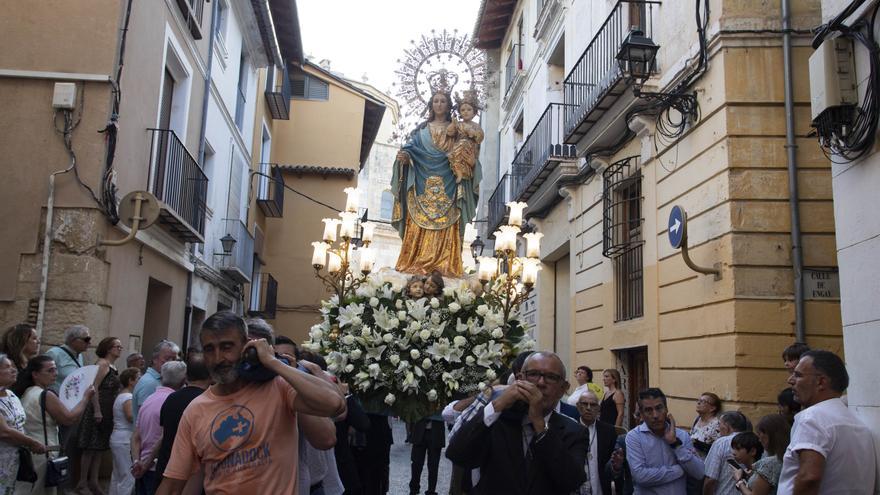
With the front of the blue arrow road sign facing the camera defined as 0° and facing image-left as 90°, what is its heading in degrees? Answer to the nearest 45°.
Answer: approximately 45°

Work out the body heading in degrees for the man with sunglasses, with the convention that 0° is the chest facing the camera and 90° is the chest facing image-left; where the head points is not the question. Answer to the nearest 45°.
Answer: approximately 270°

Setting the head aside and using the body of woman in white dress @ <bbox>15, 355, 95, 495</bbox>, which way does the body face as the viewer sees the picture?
to the viewer's right

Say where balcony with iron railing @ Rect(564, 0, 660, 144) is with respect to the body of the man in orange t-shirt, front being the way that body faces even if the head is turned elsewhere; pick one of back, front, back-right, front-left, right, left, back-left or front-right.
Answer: back-left

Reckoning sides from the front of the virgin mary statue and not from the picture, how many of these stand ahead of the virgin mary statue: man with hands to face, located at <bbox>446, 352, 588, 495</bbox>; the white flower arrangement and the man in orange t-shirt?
3

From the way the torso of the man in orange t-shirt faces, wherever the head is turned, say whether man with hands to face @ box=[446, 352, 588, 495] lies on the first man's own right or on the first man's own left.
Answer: on the first man's own left
